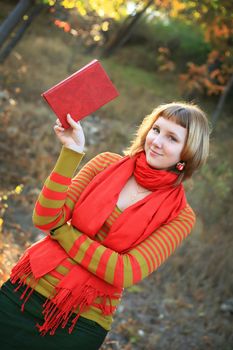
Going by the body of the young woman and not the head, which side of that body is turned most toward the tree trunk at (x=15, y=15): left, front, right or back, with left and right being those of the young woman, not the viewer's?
back

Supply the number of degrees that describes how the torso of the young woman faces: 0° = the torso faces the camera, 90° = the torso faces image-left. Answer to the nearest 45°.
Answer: approximately 0°
